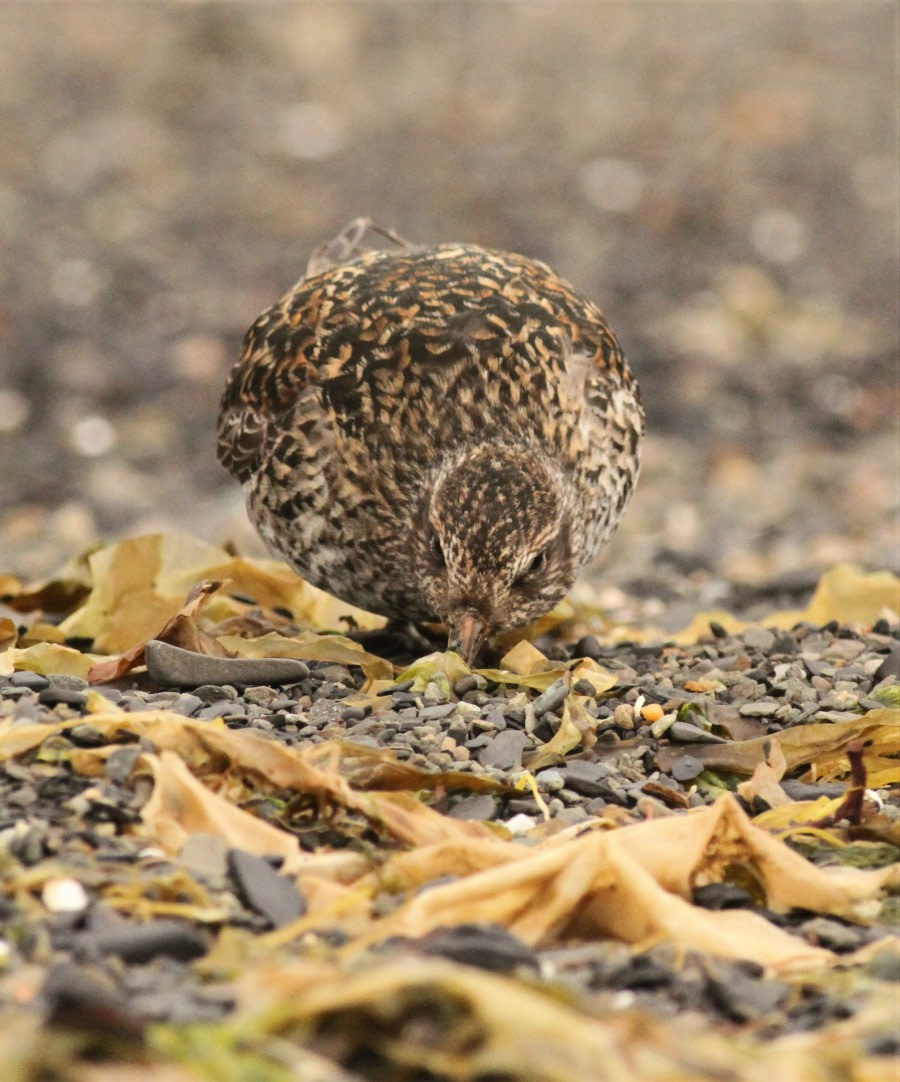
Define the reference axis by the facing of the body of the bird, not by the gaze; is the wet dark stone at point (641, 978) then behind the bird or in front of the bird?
in front

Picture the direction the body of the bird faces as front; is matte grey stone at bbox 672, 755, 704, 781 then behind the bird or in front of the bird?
in front

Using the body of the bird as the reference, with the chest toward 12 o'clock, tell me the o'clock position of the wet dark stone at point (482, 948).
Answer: The wet dark stone is roughly at 12 o'clock from the bird.

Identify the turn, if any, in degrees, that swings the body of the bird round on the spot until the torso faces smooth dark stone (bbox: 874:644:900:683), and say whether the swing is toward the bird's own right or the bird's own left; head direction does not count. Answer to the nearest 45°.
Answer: approximately 90° to the bird's own left

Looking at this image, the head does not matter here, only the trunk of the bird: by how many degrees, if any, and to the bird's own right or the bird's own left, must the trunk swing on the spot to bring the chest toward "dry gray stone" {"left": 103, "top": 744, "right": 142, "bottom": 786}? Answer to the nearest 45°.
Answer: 0° — it already faces it

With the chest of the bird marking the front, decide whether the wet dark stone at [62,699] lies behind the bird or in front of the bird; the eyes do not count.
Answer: in front

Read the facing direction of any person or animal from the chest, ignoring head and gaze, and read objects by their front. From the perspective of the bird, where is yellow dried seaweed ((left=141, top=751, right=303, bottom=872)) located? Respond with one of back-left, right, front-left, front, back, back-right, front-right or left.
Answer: front

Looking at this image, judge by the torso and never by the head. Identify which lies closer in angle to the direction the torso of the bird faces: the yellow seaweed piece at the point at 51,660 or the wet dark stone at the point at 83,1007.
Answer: the wet dark stone

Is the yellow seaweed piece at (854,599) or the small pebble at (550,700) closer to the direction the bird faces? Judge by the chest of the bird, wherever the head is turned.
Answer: the small pebble

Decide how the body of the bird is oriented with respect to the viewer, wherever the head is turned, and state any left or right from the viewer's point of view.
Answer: facing the viewer
